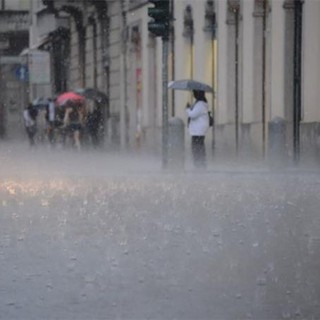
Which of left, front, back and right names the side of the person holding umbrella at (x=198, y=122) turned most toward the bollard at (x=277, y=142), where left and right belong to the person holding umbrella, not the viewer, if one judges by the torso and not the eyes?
back

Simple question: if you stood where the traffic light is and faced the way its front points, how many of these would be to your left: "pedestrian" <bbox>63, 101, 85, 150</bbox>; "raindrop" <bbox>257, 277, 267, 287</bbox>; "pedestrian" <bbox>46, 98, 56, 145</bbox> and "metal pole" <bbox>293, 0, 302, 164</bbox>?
1

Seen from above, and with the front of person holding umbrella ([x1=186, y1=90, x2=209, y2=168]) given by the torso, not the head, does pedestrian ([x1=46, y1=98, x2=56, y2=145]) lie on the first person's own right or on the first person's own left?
on the first person's own right

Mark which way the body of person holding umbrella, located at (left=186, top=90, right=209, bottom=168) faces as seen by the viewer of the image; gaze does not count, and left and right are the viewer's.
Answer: facing to the left of the viewer
